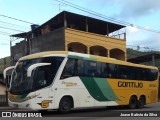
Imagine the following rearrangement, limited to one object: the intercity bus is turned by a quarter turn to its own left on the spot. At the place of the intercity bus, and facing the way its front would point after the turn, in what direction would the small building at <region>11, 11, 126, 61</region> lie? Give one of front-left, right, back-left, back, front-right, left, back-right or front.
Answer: back-left

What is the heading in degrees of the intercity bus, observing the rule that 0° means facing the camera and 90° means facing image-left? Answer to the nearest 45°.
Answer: approximately 45°

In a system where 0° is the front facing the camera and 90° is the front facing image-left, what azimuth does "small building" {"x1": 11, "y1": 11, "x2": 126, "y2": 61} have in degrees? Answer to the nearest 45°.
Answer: approximately 315°
